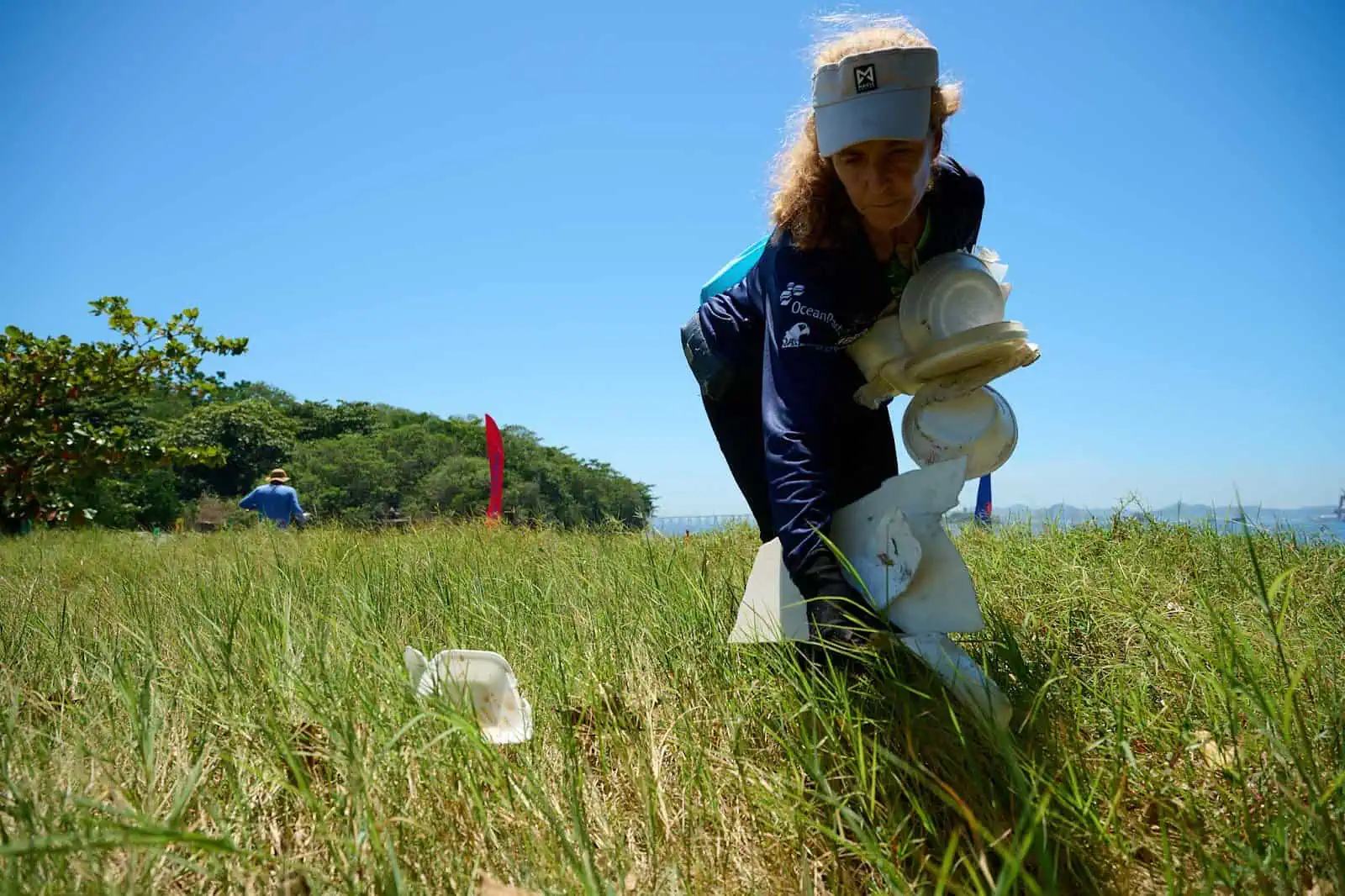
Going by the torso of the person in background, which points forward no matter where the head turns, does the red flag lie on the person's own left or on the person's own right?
on the person's own right

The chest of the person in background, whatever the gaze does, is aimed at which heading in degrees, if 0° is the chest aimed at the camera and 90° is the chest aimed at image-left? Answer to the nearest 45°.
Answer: approximately 180°

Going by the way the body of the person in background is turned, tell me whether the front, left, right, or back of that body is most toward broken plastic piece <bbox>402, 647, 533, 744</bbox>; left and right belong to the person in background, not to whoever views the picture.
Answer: back
